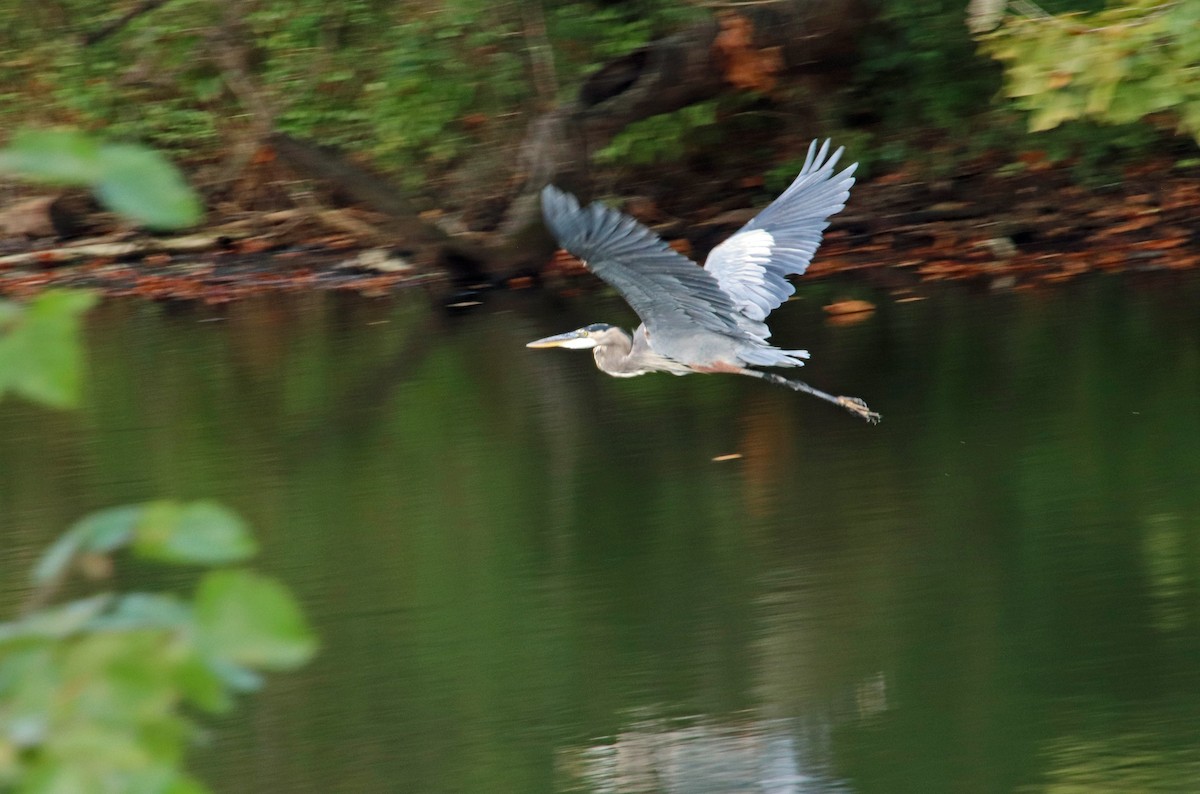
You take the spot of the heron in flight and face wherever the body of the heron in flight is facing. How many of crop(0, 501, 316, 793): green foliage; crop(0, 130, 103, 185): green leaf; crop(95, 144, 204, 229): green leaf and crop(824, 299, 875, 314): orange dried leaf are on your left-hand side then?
3

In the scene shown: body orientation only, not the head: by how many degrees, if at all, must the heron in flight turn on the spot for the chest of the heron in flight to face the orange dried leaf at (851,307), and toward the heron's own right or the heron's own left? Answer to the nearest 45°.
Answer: approximately 90° to the heron's own right

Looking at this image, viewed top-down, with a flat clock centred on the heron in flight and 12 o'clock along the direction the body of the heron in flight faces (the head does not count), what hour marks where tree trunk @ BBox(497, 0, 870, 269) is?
The tree trunk is roughly at 3 o'clock from the heron in flight.

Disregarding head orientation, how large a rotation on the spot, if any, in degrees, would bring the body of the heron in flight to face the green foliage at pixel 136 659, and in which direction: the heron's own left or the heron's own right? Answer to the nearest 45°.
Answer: approximately 90° to the heron's own left

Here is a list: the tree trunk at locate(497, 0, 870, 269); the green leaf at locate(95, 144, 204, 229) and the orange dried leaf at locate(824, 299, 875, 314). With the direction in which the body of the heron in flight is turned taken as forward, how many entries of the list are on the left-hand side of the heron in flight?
1

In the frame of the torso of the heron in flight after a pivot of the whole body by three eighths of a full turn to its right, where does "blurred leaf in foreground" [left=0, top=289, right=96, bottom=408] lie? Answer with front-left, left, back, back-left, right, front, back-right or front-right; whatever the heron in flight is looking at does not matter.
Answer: back-right

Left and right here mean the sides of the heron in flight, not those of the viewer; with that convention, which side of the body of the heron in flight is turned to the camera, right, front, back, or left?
left

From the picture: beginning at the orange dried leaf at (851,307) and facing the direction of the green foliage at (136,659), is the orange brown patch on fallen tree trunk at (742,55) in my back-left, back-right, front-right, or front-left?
back-right

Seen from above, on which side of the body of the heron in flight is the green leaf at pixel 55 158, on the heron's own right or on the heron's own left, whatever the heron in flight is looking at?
on the heron's own left

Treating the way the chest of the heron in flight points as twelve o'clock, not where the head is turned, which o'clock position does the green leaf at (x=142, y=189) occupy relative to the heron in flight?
The green leaf is roughly at 9 o'clock from the heron in flight.

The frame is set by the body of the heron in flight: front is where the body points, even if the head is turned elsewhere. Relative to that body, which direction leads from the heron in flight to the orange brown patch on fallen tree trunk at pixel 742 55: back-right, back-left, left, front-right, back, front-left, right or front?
right
